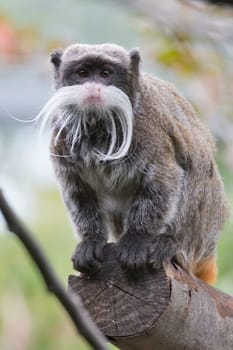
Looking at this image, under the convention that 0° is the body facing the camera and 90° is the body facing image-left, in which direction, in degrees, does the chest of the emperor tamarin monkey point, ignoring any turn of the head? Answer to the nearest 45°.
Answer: approximately 45°
